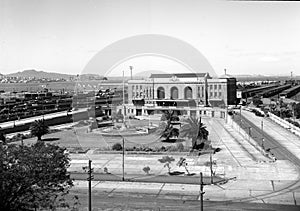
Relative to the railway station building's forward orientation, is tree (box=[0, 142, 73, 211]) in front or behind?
in front

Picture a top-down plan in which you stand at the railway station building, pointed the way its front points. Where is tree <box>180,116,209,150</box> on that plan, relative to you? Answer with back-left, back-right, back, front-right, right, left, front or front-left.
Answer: front

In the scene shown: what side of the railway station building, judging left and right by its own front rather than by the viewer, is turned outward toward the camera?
front
